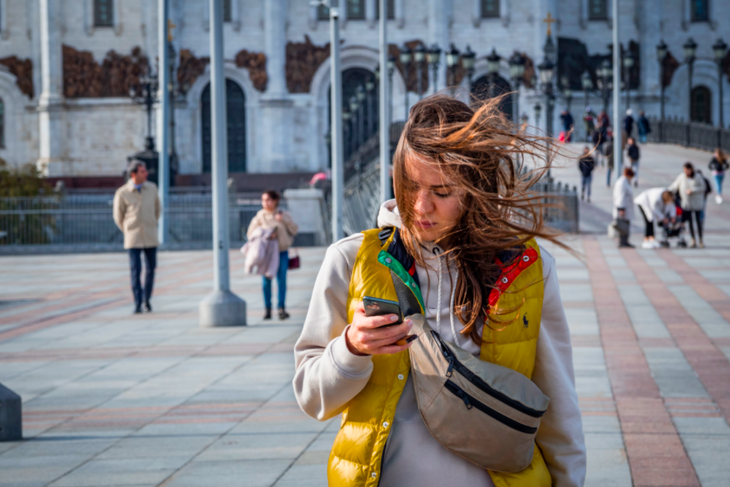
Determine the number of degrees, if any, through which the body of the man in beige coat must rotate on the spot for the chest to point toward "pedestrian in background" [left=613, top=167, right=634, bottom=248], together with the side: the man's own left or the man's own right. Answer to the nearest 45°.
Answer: approximately 135° to the man's own left

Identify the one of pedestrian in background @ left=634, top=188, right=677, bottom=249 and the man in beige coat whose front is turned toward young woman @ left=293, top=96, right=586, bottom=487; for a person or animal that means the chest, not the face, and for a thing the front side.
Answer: the man in beige coat

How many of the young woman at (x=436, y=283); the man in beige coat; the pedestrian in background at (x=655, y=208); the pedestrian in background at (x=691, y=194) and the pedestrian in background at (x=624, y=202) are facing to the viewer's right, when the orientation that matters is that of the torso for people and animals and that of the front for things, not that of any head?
2

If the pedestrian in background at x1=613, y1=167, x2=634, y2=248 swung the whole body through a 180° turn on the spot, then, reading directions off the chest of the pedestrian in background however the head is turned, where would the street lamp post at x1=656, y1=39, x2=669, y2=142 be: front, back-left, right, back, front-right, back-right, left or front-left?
right

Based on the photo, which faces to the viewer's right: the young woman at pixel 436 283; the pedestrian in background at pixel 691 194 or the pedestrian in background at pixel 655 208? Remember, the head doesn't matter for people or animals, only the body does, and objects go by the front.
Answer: the pedestrian in background at pixel 655 208

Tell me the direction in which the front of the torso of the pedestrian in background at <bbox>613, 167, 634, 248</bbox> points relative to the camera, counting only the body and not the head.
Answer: to the viewer's right

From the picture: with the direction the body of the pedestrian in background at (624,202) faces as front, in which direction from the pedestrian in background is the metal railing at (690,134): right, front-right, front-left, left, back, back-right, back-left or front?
left

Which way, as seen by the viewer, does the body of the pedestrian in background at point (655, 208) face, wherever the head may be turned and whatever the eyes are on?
to the viewer's right

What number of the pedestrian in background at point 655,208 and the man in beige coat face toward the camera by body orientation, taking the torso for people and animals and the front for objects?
1
